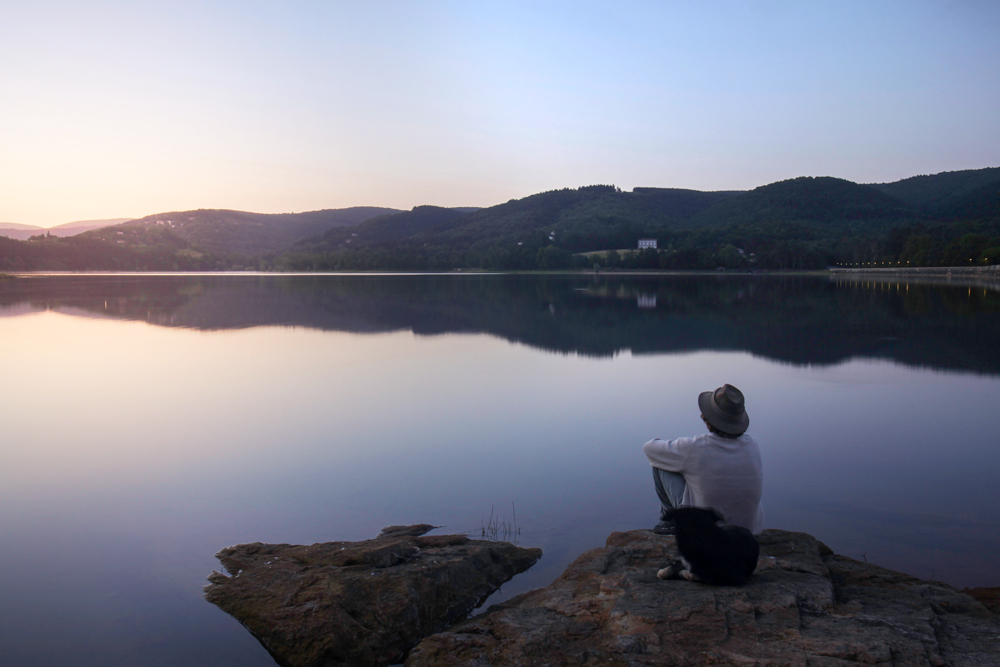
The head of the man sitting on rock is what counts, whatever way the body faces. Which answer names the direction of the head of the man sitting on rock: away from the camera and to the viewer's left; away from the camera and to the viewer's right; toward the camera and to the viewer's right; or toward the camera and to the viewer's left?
away from the camera and to the viewer's left

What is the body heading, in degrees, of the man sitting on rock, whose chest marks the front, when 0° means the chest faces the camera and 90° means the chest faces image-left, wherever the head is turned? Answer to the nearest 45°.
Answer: approximately 135°

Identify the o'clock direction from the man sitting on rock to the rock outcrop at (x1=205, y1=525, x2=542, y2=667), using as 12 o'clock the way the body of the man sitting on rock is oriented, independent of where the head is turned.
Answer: The rock outcrop is roughly at 10 o'clock from the man sitting on rock.
